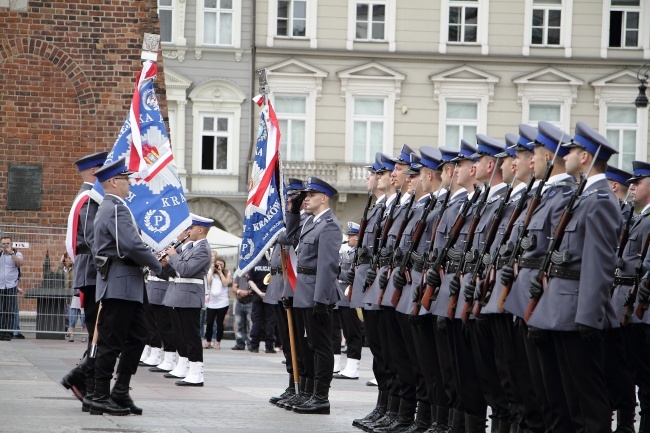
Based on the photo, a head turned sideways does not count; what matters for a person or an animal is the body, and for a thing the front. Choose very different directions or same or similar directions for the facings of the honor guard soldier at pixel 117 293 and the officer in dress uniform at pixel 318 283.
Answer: very different directions

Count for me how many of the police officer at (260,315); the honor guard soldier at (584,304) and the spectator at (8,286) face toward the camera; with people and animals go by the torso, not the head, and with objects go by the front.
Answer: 1

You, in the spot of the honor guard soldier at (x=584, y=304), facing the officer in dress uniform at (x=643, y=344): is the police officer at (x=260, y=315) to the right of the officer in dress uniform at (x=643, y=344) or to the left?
left

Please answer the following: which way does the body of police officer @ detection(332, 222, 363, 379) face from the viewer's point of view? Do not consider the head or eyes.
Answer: to the viewer's left

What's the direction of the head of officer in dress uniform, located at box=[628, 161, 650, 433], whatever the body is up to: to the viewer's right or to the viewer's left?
to the viewer's left

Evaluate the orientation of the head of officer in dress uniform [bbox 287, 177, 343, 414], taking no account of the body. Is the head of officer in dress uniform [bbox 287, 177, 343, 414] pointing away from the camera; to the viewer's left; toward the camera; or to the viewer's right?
to the viewer's left

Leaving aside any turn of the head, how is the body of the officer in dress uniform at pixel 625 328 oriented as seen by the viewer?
to the viewer's left

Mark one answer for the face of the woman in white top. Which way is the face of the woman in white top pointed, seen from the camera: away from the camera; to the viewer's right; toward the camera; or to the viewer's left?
toward the camera

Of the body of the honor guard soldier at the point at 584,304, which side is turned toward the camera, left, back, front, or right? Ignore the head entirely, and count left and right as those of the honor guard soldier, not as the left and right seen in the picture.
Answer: left

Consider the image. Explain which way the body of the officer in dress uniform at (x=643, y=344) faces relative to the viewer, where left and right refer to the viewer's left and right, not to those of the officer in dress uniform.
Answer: facing to the left of the viewer
